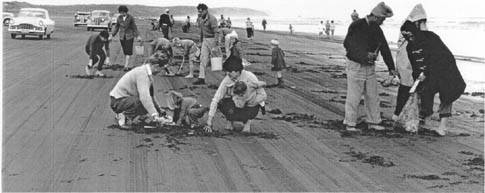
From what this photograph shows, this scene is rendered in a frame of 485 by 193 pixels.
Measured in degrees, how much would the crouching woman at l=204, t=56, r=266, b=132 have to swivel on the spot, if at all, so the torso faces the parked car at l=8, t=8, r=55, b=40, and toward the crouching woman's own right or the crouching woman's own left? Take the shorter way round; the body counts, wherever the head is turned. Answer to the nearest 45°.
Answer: approximately 135° to the crouching woman's own right

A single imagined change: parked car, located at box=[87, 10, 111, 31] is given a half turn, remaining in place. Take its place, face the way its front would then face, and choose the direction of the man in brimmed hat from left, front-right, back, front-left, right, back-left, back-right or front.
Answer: back

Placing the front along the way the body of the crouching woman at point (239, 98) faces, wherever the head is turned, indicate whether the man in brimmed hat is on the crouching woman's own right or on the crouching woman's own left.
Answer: on the crouching woman's own left

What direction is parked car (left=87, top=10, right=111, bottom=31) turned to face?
toward the camera

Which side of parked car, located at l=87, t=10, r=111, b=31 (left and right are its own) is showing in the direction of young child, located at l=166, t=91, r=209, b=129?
front

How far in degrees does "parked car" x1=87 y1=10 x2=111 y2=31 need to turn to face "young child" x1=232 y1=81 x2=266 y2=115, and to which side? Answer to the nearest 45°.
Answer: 0° — it already faces them

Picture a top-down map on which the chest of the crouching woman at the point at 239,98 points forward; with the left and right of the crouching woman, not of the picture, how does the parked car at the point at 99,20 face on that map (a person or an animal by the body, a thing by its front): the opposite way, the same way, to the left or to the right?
the same way

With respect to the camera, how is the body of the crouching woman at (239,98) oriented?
toward the camera

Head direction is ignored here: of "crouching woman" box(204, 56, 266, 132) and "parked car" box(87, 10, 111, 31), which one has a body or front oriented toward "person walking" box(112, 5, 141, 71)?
the parked car

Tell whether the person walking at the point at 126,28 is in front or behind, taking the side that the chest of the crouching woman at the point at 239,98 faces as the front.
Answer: behind

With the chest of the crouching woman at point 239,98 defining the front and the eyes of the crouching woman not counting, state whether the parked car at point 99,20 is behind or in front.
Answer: behind

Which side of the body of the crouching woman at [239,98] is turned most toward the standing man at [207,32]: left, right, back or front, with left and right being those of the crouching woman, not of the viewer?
back

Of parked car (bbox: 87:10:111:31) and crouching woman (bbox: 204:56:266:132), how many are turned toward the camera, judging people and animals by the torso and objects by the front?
2
